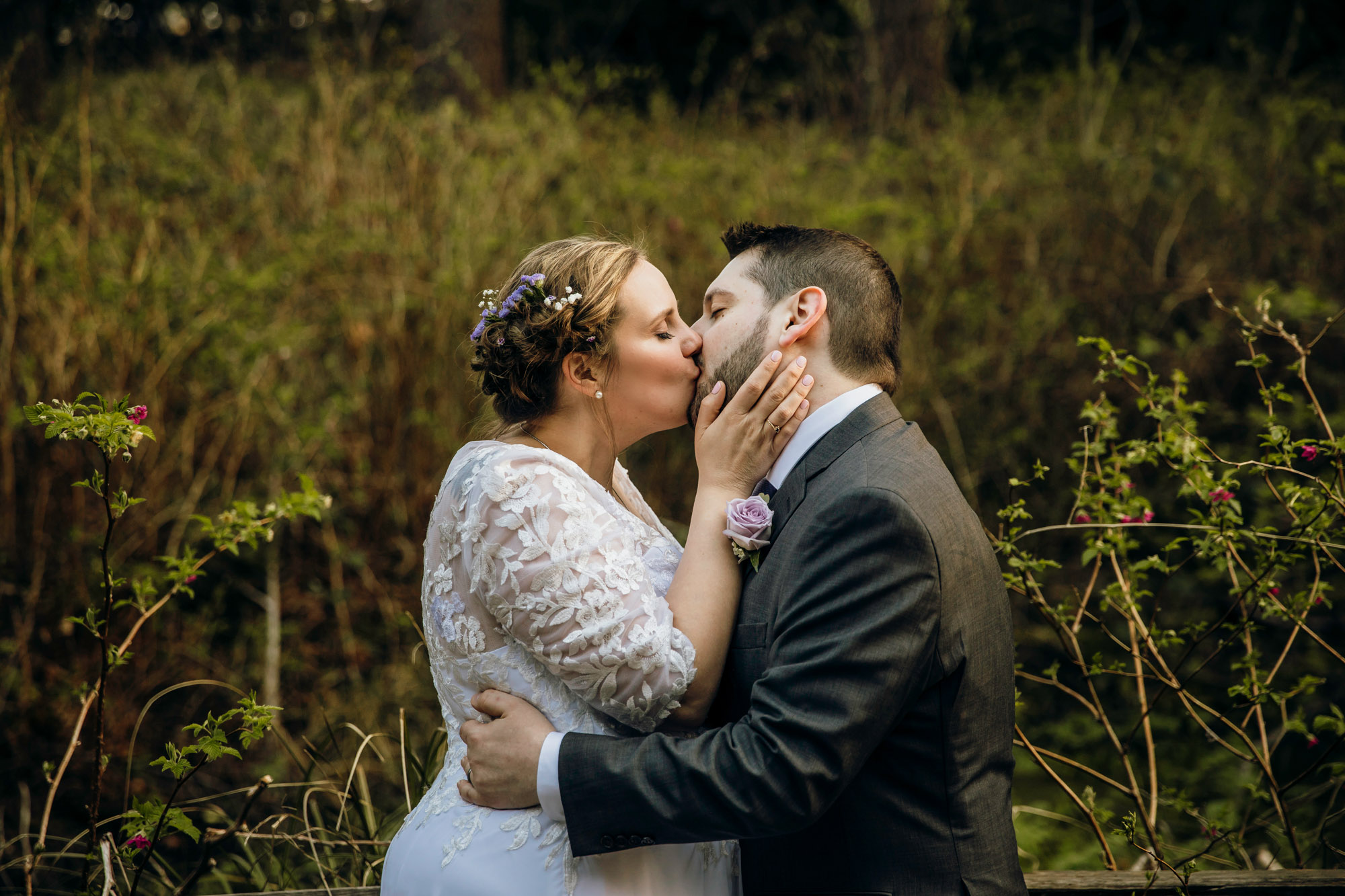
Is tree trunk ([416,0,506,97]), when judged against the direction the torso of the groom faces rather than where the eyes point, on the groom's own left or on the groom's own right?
on the groom's own right

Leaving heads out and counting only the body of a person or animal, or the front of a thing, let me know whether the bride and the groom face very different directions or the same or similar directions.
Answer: very different directions

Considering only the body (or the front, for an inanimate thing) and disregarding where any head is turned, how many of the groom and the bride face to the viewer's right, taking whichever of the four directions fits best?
1

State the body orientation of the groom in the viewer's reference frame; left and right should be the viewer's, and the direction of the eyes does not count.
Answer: facing to the left of the viewer

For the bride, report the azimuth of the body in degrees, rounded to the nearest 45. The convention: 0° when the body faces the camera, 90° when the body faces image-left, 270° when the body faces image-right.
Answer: approximately 270°

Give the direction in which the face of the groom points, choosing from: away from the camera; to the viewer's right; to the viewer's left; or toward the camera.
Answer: to the viewer's left

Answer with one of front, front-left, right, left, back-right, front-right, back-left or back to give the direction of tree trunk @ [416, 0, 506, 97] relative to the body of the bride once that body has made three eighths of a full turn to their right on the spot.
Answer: back-right

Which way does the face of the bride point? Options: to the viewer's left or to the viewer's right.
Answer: to the viewer's right
